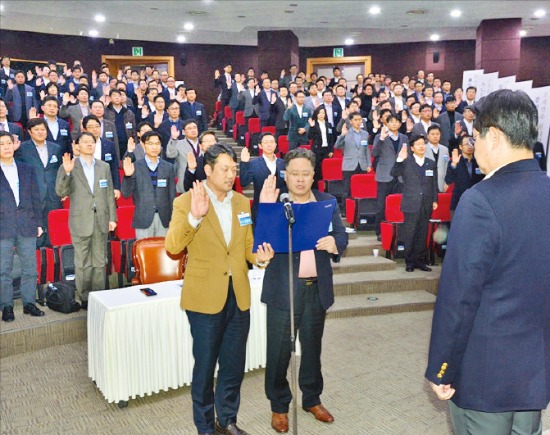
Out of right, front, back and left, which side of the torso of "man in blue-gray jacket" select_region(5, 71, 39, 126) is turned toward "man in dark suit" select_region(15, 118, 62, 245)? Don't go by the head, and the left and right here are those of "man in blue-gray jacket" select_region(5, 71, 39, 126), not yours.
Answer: front

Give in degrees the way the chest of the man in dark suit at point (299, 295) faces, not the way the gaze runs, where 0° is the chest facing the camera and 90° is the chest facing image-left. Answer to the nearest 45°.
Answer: approximately 0°

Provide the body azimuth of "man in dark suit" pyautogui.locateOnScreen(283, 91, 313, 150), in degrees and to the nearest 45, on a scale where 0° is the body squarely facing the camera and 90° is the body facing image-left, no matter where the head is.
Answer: approximately 0°

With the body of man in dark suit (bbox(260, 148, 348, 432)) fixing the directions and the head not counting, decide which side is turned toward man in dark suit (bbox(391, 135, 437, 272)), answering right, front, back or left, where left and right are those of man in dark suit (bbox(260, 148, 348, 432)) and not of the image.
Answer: back

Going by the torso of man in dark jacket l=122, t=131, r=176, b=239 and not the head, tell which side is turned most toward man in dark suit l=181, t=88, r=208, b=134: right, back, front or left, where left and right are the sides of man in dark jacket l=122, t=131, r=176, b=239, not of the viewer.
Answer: back

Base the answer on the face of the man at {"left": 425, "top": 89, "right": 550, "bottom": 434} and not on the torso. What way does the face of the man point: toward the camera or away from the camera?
away from the camera

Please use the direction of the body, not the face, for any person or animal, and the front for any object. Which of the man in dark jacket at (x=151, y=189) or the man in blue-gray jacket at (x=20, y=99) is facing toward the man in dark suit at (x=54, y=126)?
the man in blue-gray jacket at (x=20, y=99)

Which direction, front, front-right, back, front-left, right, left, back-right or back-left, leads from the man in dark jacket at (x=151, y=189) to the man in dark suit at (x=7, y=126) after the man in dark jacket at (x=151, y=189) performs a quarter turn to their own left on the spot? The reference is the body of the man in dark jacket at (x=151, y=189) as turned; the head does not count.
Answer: back-left

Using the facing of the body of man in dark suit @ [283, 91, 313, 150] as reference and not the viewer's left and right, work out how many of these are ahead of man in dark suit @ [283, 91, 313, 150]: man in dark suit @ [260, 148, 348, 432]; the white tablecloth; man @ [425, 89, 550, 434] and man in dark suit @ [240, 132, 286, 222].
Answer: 4

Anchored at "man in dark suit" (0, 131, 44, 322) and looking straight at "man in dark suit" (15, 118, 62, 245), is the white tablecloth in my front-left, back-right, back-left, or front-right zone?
back-right

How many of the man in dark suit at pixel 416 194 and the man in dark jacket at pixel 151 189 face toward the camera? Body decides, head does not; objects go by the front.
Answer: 2
